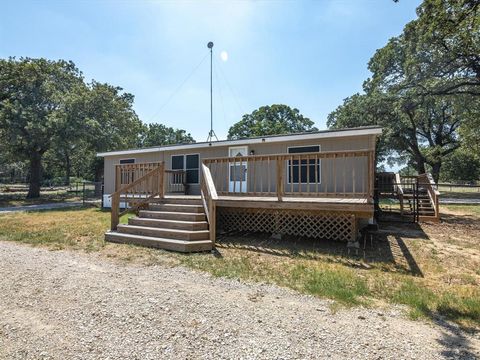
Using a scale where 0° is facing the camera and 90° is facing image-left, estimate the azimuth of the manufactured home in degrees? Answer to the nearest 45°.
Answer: approximately 0°

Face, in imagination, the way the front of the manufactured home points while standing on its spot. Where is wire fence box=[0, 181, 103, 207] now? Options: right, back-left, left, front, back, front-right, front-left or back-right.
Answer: back-right
